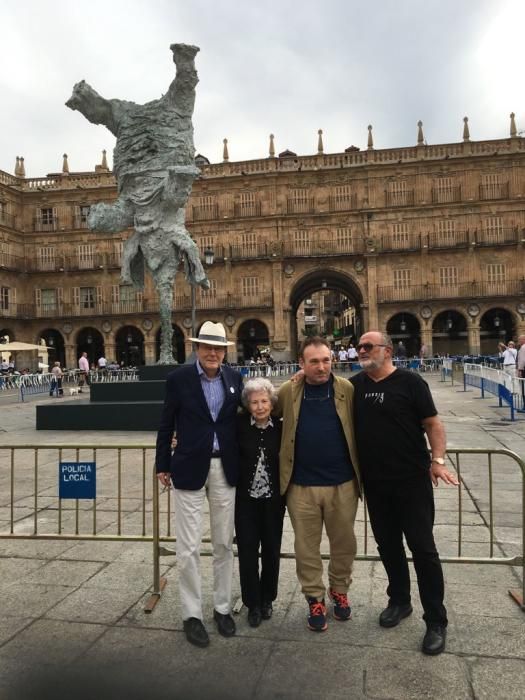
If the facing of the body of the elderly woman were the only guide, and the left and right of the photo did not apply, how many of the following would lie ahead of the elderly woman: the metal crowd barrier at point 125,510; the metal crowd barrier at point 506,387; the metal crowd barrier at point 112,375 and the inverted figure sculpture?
0

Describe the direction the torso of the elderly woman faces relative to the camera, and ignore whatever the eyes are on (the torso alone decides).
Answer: toward the camera

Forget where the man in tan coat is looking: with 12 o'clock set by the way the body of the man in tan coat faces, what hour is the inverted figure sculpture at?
The inverted figure sculpture is roughly at 5 o'clock from the man in tan coat.

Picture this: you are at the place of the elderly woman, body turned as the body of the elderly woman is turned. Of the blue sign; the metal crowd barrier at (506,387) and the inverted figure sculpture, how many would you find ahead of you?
0

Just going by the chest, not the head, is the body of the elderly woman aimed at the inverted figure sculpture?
no

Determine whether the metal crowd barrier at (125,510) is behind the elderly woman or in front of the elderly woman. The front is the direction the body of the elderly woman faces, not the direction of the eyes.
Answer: behind

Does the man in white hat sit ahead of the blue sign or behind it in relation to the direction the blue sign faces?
ahead

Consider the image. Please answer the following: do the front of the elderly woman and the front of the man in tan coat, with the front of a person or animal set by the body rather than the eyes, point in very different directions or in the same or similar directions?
same or similar directions

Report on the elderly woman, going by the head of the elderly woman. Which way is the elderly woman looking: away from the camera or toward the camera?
toward the camera

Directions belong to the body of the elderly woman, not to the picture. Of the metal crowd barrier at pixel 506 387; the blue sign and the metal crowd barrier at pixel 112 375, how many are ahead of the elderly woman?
0

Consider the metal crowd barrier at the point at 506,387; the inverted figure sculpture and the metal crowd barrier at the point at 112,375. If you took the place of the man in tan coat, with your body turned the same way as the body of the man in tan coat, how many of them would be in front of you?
0

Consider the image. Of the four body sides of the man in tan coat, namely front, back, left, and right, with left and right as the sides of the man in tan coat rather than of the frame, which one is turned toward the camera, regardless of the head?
front

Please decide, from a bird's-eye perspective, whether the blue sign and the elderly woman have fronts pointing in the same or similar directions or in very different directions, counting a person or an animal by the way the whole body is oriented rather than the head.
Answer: same or similar directions

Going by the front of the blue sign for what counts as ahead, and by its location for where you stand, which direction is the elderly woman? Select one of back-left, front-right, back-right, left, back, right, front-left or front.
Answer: front-left

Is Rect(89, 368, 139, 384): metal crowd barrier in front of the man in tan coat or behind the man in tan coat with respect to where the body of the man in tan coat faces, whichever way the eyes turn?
behind

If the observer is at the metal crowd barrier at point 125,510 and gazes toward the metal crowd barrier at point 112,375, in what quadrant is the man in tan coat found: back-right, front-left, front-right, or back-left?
back-right

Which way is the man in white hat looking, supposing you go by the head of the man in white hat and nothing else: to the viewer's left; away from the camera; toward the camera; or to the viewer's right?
toward the camera

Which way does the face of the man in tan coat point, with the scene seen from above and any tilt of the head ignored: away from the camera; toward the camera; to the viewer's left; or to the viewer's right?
toward the camera

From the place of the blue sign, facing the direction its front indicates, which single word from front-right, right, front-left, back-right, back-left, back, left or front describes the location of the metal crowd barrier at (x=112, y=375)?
back

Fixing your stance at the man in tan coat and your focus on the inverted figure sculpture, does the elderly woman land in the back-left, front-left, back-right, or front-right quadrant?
front-left
